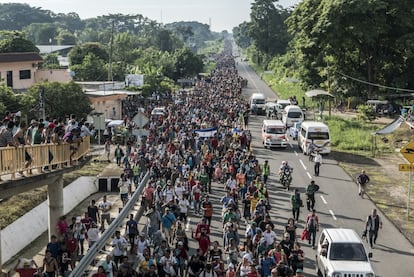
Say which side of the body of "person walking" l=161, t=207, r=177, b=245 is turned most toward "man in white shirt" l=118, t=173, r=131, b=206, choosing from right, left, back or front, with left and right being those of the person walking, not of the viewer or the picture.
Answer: back

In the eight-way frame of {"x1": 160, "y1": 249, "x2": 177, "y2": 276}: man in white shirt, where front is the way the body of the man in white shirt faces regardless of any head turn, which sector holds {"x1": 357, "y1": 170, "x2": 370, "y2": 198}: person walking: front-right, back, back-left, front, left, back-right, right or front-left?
back-left

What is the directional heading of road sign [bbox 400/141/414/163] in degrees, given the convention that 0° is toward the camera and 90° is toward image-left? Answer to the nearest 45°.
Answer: approximately 0°

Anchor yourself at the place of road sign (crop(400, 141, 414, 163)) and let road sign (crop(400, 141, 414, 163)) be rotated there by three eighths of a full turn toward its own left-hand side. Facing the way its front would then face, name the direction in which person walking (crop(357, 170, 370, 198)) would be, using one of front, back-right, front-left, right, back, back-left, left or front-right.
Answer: left

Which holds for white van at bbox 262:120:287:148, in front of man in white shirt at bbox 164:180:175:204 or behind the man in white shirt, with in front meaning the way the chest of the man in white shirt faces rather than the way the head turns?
behind

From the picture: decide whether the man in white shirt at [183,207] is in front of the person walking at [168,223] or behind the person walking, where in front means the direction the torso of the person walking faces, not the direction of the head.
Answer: behind

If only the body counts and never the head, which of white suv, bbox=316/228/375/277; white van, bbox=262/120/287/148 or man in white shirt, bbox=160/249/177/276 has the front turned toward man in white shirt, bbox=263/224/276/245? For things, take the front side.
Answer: the white van

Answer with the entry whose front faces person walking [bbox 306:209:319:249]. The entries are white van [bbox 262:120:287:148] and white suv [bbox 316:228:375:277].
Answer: the white van

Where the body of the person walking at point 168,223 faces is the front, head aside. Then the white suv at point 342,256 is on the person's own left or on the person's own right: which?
on the person's own left

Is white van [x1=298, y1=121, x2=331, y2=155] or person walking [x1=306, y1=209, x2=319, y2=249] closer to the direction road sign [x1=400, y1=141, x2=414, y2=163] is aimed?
the person walking

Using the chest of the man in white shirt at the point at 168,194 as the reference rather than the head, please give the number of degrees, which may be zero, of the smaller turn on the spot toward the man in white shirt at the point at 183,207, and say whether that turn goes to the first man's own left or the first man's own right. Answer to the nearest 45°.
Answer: approximately 45° to the first man's own left
